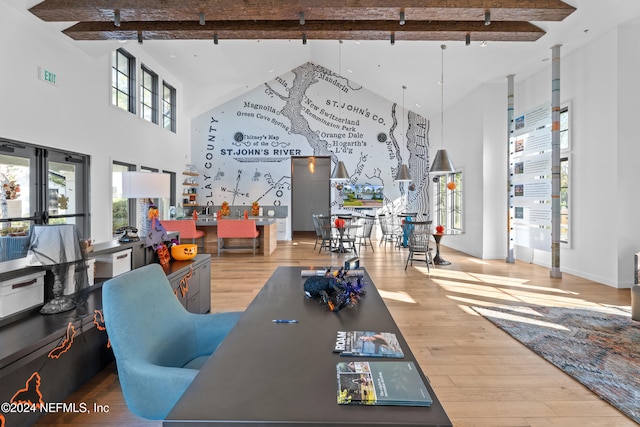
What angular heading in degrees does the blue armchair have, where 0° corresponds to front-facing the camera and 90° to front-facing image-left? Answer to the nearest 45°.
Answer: approximately 315°

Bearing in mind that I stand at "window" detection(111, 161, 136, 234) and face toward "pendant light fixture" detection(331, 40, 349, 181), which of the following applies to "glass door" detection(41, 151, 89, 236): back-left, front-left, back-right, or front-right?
back-right

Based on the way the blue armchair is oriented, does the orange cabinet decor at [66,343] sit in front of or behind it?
behind

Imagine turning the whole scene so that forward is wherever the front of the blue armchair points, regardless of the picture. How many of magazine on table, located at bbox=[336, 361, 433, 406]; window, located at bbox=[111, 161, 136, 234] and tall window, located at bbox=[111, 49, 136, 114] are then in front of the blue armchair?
1

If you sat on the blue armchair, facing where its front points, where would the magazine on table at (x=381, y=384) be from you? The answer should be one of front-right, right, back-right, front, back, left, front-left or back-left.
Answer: front

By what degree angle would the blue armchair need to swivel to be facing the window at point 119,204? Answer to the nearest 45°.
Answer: approximately 135° to its left

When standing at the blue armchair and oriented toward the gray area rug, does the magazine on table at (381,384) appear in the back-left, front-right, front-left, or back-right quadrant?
front-right

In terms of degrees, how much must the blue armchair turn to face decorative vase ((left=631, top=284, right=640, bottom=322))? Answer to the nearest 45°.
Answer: approximately 45° to its left

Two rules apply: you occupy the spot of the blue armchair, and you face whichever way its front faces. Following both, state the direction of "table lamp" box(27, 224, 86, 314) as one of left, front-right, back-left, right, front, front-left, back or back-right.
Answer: back

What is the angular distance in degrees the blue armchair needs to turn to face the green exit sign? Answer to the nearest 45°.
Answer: approximately 135° to its left

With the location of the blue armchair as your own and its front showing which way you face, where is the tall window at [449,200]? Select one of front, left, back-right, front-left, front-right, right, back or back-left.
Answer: left

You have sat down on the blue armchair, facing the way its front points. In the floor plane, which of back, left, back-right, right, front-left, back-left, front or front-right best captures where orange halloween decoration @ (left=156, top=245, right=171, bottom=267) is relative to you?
back-left

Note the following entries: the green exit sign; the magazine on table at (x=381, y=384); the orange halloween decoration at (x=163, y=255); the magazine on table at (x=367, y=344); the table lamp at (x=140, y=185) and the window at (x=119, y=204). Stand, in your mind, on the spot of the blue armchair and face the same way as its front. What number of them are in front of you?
2

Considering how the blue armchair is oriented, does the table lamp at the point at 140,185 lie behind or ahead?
behind

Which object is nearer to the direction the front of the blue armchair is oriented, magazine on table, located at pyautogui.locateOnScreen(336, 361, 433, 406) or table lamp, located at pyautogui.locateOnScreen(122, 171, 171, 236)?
the magazine on table

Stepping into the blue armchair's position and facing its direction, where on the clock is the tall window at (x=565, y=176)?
The tall window is roughly at 10 o'clock from the blue armchair.

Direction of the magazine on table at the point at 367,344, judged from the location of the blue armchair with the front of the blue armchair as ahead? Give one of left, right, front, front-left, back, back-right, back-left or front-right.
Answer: front

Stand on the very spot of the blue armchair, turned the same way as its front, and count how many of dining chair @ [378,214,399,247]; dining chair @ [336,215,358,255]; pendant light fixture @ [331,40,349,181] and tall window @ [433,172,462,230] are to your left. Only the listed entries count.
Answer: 4
